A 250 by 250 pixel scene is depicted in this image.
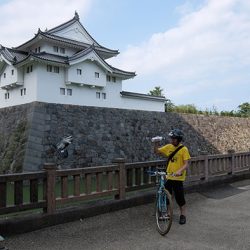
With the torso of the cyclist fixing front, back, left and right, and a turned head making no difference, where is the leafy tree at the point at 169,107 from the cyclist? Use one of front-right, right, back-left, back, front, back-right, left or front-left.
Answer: back-right

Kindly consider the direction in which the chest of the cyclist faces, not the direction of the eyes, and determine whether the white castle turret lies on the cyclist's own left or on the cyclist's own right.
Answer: on the cyclist's own right

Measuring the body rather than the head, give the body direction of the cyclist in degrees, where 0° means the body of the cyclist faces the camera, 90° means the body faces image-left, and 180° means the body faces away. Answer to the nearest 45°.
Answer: approximately 45°

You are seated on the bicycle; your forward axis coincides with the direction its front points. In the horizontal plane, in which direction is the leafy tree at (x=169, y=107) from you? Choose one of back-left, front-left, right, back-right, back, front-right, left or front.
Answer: back

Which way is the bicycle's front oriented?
toward the camera
